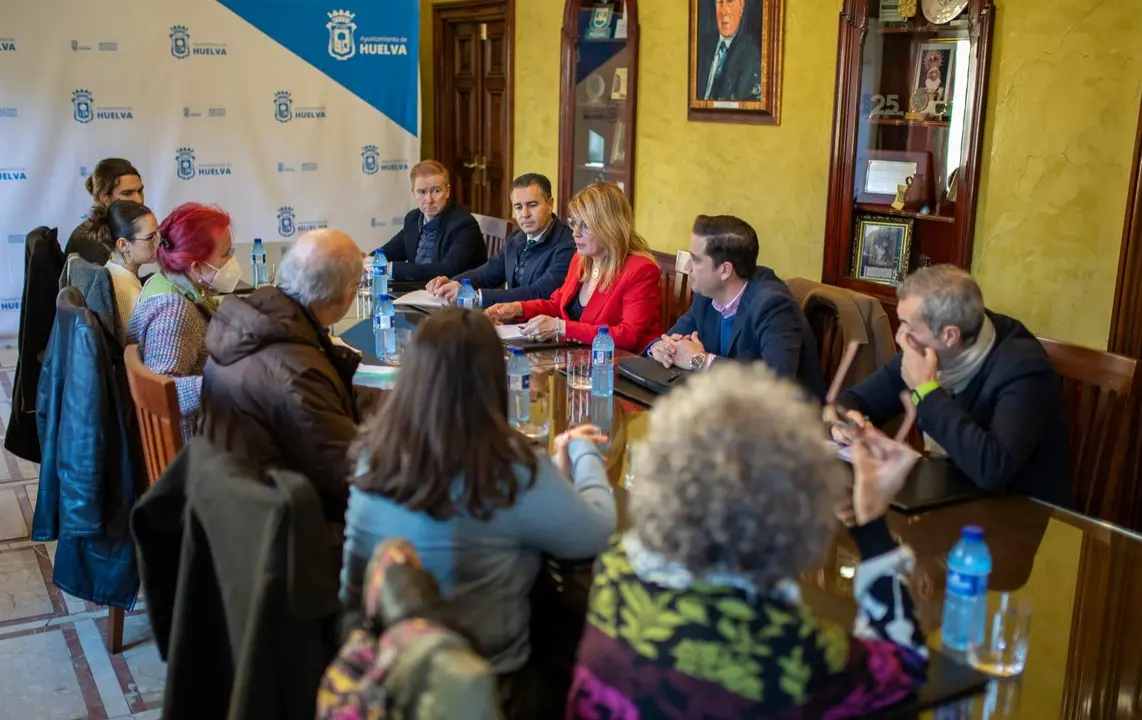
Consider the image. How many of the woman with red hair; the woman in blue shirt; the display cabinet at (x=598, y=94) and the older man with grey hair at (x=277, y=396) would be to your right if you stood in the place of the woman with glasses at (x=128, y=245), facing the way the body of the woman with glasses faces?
3

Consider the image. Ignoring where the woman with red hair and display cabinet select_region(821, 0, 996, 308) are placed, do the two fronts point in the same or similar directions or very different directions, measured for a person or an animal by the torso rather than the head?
very different directions

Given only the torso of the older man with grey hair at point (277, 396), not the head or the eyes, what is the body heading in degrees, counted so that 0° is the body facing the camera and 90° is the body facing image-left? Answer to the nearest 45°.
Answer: approximately 225°

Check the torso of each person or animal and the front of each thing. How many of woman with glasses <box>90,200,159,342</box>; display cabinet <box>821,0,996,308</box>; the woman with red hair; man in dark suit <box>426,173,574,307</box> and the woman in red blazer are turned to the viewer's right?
2

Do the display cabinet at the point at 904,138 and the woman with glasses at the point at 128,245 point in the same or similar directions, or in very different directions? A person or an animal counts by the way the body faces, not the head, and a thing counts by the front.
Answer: very different directions

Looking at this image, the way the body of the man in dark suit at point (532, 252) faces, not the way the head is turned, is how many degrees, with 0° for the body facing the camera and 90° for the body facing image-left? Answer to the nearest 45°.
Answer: approximately 45°

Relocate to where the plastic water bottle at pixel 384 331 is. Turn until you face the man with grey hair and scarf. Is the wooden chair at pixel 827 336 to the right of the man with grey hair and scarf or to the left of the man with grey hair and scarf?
left

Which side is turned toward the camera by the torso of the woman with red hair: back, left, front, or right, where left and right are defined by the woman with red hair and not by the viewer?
right

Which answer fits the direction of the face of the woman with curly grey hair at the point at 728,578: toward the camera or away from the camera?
away from the camera

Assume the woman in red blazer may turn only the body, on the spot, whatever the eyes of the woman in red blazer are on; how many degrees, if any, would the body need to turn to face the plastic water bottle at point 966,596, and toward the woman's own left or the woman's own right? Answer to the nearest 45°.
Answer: approximately 45° to the woman's own left

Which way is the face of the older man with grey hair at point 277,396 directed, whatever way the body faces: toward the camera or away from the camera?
away from the camera
